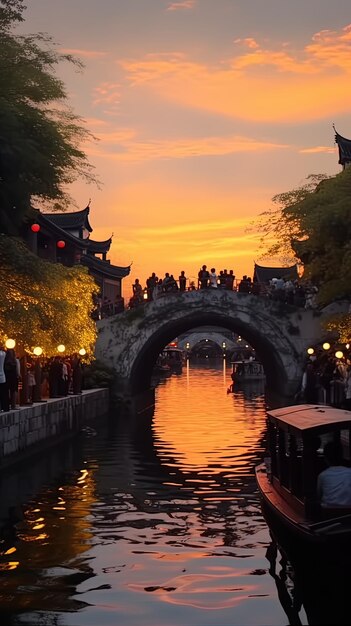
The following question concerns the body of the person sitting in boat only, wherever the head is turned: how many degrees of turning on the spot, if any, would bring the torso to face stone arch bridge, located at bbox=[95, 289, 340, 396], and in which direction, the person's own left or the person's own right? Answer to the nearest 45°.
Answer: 0° — they already face it

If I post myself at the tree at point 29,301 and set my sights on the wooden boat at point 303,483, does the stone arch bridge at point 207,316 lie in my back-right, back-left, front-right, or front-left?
back-left

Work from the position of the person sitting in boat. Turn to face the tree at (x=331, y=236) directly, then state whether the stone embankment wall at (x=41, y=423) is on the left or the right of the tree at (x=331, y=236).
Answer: left
